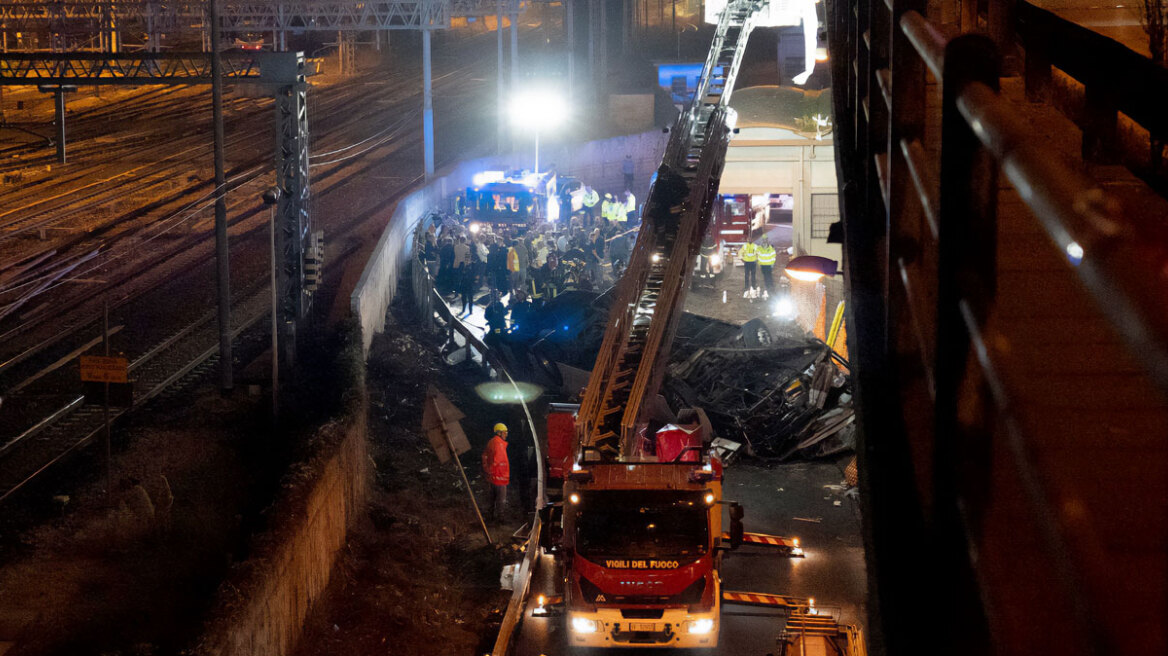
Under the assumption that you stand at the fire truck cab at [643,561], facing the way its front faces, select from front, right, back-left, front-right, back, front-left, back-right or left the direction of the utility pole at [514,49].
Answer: back

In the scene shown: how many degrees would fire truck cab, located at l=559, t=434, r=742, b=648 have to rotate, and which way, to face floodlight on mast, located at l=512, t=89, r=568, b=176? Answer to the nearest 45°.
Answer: approximately 180°

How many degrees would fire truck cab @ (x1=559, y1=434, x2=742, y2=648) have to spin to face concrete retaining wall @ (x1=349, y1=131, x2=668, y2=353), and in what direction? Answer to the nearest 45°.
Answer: approximately 180°
